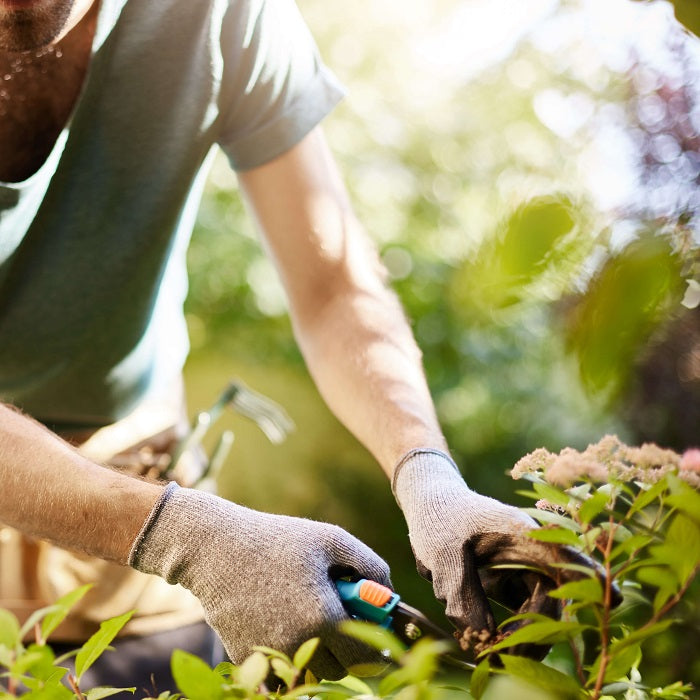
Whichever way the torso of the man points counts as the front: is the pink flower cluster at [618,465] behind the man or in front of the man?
in front

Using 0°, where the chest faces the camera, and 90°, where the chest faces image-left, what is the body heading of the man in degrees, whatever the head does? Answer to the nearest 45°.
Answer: approximately 315°
